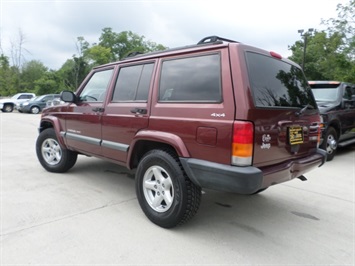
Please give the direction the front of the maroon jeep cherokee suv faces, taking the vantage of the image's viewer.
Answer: facing away from the viewer and to the left of the viewer

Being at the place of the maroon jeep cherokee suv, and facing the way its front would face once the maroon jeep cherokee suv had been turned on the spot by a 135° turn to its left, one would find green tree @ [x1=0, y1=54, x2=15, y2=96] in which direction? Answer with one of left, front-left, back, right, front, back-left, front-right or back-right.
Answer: back-right

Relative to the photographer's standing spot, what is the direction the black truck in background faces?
facing the viewer and to the left of the viewer

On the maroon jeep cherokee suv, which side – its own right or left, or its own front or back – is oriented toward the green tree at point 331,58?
right

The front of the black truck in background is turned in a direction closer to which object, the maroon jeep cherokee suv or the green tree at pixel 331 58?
the maroon jeep cherokee suv

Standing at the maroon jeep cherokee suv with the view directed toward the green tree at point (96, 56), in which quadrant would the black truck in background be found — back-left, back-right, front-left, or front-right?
front-right

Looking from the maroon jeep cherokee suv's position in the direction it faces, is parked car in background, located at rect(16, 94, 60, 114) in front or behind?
in front

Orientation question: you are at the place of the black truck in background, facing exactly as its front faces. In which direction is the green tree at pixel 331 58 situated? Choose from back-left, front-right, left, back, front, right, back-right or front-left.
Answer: back-right

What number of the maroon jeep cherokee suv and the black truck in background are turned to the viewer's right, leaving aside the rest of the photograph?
0

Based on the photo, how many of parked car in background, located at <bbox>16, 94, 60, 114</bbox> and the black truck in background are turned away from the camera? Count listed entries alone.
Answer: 0

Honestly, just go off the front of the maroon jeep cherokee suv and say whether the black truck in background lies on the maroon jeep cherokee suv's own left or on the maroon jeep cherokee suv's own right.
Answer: on the maroon jeep cherokee suv's own right
